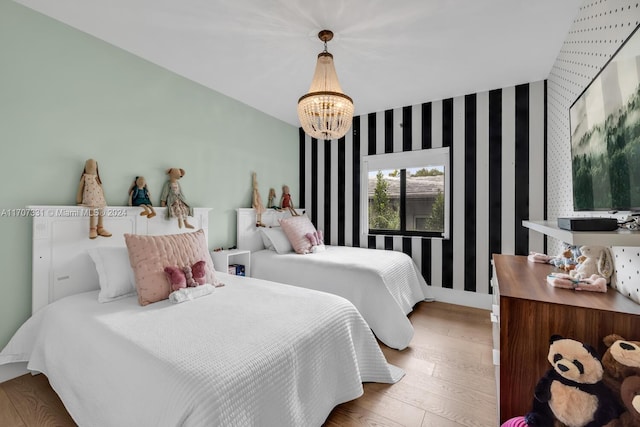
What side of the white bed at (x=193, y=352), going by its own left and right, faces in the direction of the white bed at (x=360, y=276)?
left

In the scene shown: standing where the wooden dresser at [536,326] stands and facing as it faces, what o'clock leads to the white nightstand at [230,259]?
The white nightstand is roughly at 12 o'clock from the wooden dresser.

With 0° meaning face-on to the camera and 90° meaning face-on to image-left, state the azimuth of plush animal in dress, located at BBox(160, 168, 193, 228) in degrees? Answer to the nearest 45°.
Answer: approximately 315°

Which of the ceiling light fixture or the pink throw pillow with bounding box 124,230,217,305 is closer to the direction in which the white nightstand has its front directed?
the ceiling light fixture

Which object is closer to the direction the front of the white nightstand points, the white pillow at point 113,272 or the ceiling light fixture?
the ceiling light fixture

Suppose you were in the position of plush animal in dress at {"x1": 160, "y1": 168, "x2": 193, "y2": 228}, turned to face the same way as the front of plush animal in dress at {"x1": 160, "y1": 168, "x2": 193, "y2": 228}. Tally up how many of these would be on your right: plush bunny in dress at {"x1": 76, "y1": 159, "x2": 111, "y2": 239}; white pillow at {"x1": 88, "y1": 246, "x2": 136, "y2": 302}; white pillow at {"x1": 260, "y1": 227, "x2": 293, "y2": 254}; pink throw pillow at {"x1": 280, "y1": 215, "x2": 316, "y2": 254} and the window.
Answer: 2

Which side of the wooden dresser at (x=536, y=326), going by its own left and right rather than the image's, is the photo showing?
left

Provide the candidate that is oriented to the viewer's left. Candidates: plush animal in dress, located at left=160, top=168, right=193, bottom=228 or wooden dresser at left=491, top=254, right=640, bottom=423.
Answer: the wooden dresser

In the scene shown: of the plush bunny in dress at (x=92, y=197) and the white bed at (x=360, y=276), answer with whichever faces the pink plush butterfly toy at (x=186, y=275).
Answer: the plush bunny in dress

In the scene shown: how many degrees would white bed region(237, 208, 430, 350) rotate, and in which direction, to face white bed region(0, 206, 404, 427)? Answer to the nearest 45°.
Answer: approximately 90° to its right
